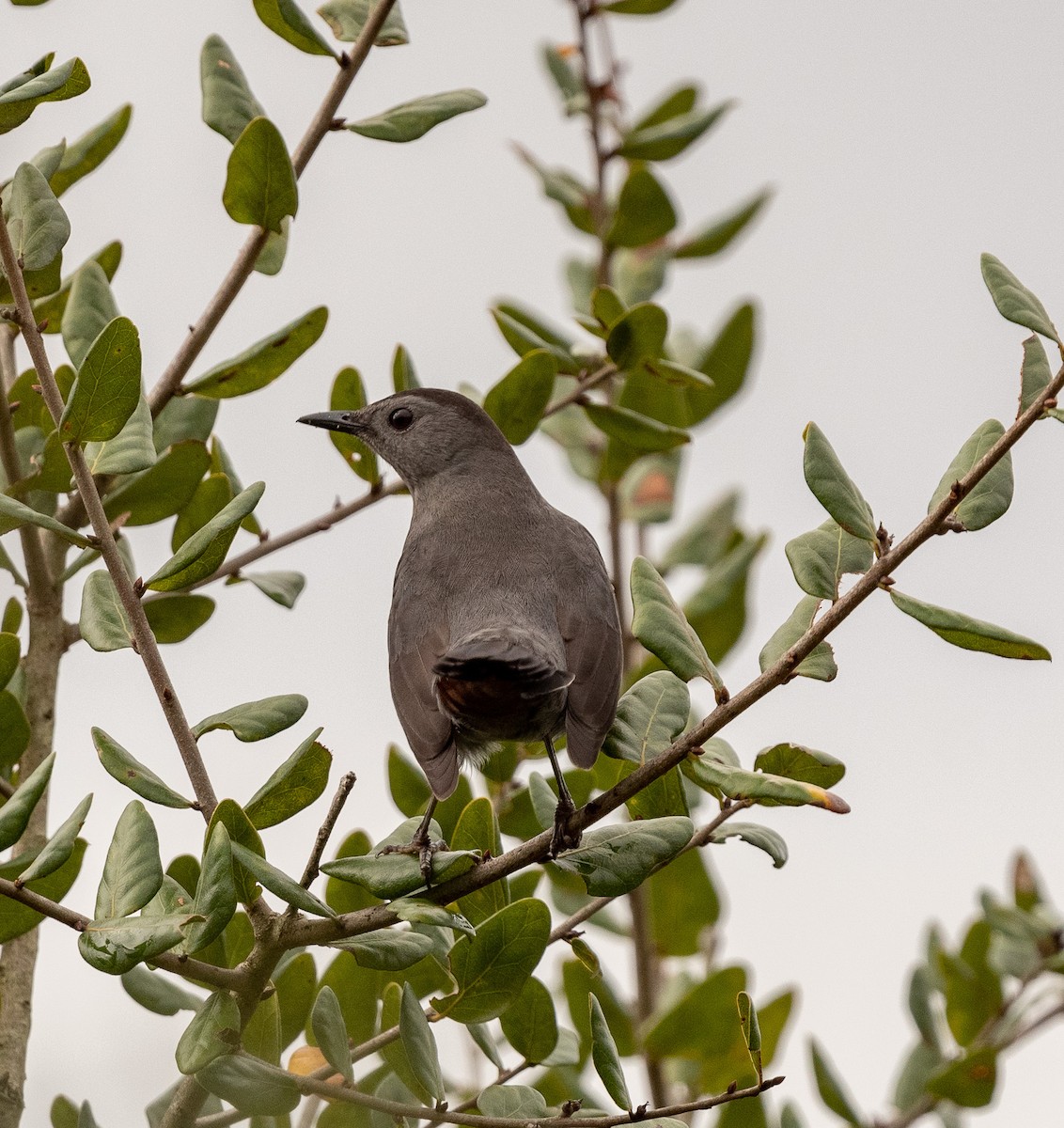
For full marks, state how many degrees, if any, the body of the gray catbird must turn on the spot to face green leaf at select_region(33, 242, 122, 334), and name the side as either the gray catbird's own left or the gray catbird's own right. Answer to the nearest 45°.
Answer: approximately 135° to the gray catbird's own left

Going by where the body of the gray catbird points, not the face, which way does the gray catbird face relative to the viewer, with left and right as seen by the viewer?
facing away from the viewer
